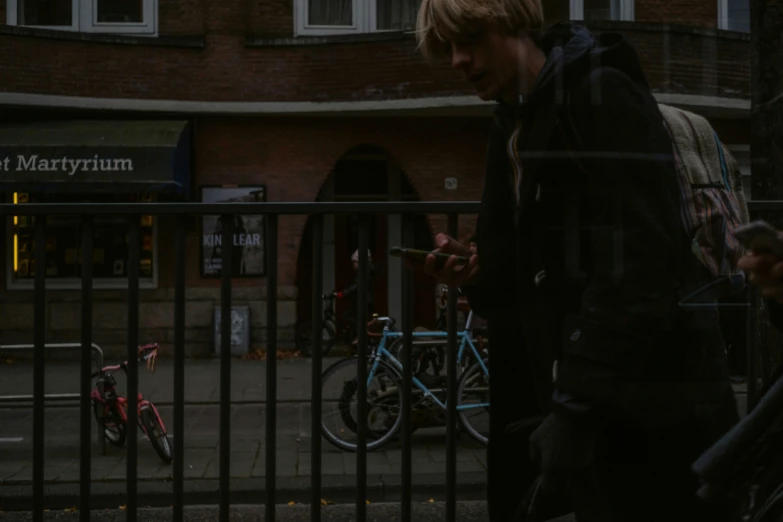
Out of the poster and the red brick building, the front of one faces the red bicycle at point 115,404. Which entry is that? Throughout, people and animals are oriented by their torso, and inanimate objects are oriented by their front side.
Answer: the red brick building

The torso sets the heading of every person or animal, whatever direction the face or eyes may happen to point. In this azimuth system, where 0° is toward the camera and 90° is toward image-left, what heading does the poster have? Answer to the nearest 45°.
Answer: approximately 0°

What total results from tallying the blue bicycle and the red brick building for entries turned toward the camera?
1

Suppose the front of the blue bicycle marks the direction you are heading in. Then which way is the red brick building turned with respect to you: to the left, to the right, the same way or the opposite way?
to the left

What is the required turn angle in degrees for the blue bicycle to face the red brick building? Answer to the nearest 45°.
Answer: approximately 90° to its right

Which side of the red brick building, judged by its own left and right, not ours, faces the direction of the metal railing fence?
front
